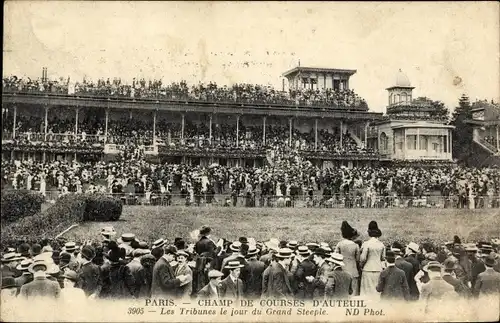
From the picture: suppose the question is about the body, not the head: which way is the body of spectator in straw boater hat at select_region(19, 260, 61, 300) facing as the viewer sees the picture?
away from the camera

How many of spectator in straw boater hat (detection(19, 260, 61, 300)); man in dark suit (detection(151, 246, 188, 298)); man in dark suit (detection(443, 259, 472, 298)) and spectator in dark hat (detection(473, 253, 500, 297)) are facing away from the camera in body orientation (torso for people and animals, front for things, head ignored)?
3

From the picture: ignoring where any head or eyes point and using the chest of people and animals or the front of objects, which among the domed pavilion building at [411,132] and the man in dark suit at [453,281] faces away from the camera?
the man in dark suit

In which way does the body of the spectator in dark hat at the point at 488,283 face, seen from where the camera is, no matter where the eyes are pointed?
away from the camera

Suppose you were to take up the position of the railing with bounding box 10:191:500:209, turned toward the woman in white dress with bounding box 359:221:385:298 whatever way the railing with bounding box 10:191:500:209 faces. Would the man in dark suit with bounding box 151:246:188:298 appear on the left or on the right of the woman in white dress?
right

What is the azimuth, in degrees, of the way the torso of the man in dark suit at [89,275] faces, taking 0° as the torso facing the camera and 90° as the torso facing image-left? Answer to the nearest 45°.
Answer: approximately 180°

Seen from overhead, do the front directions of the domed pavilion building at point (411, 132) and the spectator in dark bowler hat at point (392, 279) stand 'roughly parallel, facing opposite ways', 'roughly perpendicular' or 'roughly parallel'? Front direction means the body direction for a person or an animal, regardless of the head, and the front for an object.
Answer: roughly parallel, facing opposite ways

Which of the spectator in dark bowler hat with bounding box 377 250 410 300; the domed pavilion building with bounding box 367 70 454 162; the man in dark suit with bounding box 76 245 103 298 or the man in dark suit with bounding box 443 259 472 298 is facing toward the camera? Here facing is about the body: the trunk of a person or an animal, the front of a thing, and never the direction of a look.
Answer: the domed pavilion building

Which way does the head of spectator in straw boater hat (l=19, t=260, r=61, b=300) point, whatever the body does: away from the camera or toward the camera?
away from the camera

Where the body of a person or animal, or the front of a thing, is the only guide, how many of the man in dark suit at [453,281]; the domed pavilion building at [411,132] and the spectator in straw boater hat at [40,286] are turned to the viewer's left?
0
